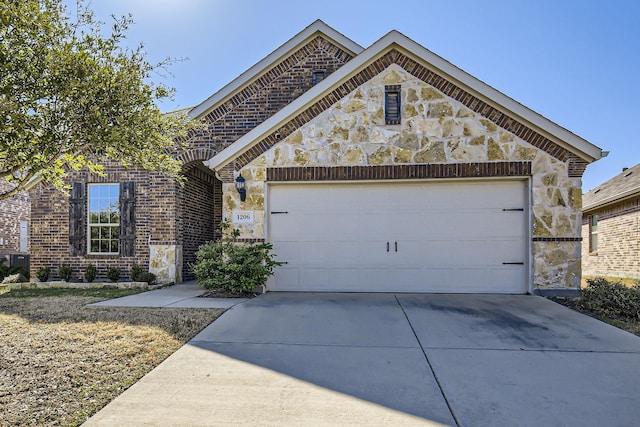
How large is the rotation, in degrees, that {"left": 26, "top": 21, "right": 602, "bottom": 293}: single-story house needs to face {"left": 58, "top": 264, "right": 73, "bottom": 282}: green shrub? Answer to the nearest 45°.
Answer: approximately 90° to its right

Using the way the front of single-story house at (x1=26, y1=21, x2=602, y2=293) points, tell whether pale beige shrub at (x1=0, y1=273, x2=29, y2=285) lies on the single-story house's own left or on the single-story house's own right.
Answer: on the single-story house's own right

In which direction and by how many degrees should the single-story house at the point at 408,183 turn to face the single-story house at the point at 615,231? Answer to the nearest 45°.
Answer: approximately 135° to its left

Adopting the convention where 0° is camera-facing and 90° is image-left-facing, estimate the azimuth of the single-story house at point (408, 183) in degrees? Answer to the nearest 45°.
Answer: approximately 0°

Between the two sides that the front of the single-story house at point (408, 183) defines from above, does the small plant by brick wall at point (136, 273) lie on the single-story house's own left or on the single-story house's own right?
on the single-story house's own right

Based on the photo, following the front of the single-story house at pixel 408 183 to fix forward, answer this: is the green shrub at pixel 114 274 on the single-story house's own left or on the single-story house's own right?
on the single-story house's own right

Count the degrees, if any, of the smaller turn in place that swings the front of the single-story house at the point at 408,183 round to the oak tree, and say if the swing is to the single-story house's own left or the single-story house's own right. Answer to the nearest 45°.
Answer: approximately 45° to the single-story house's own right

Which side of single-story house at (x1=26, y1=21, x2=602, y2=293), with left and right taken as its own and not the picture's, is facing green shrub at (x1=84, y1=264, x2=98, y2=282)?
right

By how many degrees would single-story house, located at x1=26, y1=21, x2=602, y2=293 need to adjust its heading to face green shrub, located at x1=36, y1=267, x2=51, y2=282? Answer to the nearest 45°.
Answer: approximately 90° to its right

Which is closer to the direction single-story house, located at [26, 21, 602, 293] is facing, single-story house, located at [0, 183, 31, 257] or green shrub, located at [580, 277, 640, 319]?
the green shrub
